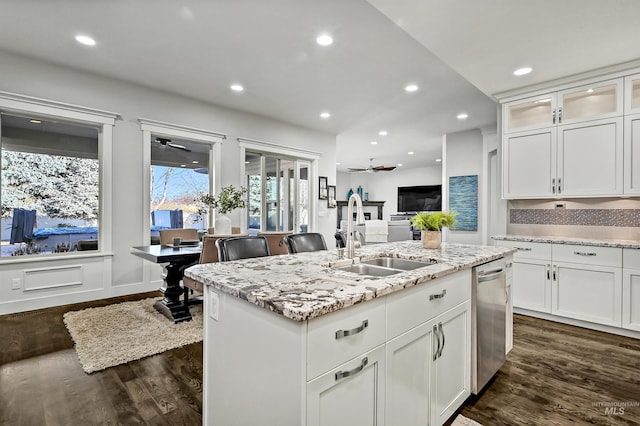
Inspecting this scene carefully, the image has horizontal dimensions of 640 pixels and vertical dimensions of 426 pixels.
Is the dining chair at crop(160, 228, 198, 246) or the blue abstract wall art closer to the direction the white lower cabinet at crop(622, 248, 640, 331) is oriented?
the dining chair

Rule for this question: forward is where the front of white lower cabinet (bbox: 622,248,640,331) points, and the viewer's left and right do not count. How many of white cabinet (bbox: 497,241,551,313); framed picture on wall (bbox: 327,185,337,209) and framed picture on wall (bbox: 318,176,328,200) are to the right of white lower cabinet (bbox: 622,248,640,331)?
3

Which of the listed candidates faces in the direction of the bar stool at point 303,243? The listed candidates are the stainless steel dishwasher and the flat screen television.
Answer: the flat screen television

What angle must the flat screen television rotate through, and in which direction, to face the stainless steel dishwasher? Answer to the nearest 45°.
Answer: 0° — it already faces it

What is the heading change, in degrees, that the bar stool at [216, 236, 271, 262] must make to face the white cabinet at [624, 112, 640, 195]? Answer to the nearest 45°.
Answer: approximately 45° to its left

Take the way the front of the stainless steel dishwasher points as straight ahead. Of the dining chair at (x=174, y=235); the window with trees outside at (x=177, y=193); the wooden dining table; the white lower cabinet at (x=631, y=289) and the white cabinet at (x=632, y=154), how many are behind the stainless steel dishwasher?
3
